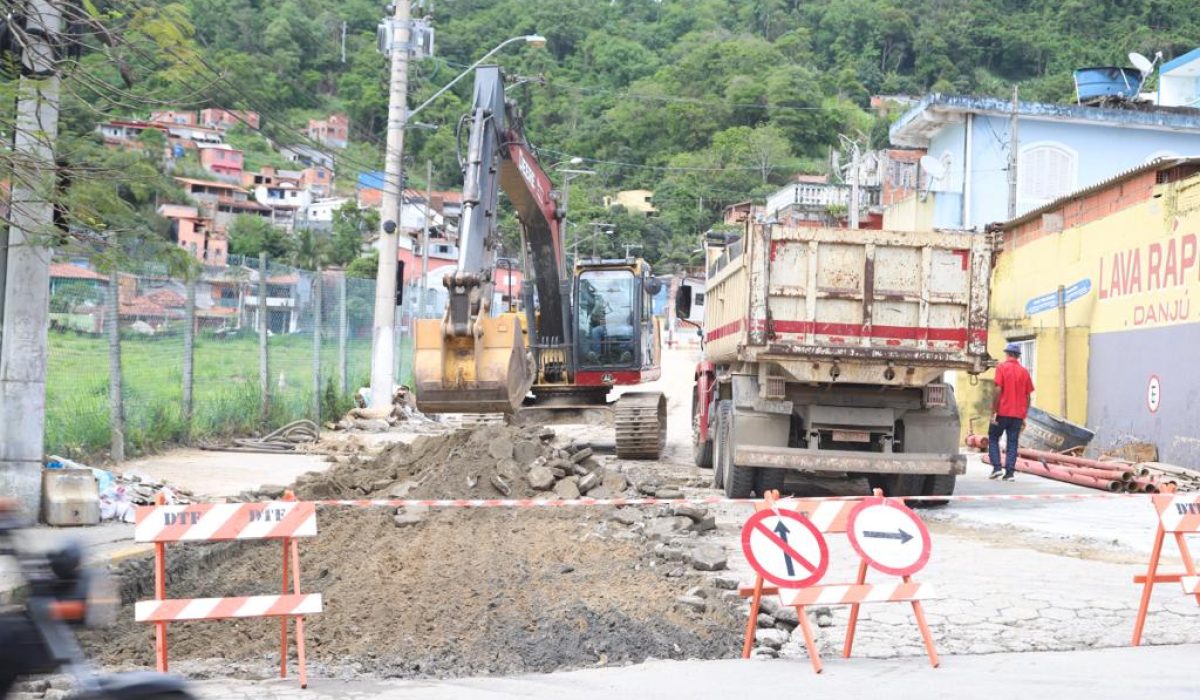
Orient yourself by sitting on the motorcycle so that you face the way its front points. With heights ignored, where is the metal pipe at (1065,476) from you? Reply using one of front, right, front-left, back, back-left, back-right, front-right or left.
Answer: front-left

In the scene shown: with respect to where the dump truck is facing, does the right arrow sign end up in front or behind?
behind

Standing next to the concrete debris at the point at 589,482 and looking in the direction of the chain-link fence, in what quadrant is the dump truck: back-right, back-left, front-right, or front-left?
back-right

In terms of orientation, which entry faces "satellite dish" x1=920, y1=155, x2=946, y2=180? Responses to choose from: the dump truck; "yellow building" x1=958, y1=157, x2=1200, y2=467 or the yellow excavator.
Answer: the dump truck

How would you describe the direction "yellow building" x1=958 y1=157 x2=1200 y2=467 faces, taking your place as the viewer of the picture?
facing the viewer and to the left of the viewer

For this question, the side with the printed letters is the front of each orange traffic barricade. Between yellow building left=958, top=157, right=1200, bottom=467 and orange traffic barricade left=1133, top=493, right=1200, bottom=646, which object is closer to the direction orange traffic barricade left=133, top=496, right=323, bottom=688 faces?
the orange traffic barricade

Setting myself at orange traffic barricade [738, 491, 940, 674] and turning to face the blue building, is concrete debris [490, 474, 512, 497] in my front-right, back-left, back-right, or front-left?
front-left

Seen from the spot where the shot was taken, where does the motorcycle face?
facing to the right of the viewer

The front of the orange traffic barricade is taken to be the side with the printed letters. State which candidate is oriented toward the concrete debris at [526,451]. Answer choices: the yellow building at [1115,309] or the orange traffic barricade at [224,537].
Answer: the yellow building

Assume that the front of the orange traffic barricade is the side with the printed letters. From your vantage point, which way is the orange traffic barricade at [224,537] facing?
toward the camera

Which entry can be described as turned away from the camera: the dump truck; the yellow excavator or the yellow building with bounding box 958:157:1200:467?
the dump truck

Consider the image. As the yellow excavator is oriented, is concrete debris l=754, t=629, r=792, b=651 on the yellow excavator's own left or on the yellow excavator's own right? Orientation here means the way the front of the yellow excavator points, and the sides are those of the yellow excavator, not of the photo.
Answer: on the yellow excavator's own left
